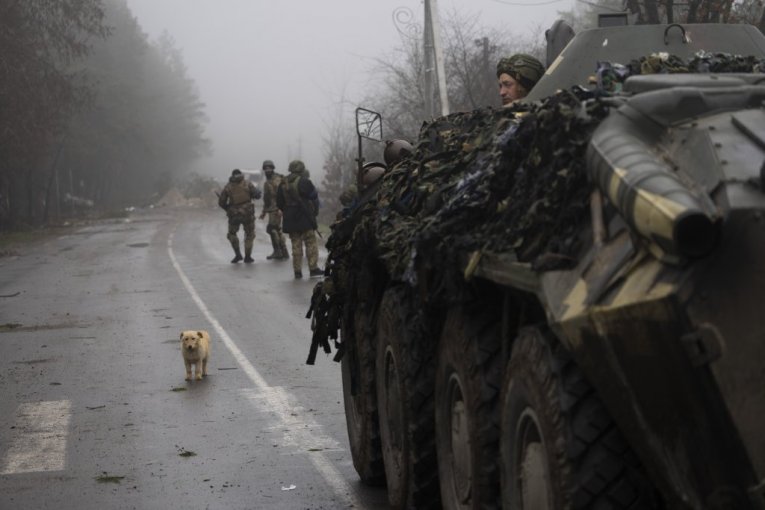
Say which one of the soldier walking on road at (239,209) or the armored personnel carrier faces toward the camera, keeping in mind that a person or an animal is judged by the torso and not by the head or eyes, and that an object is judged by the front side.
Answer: the soldier walking on road
